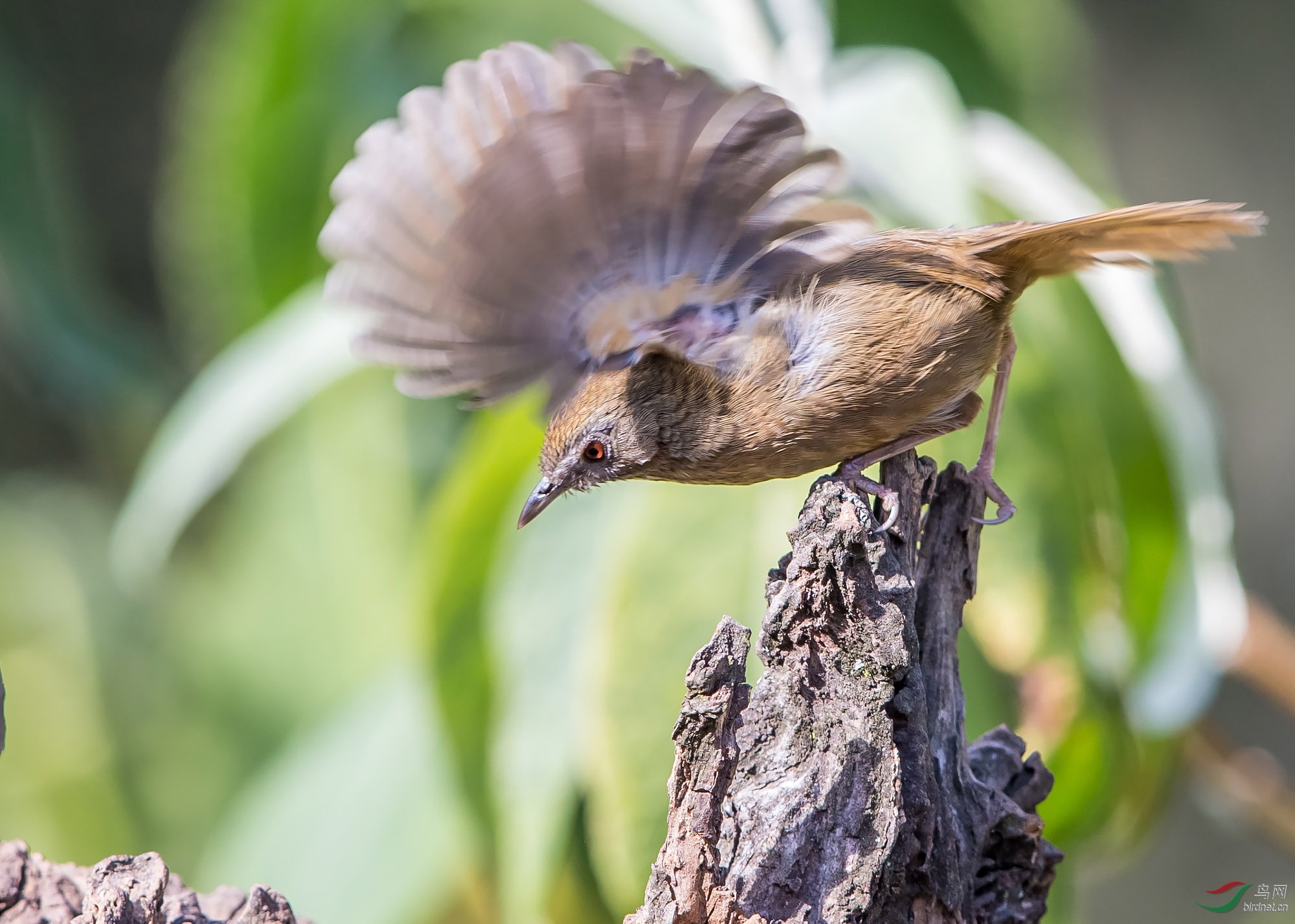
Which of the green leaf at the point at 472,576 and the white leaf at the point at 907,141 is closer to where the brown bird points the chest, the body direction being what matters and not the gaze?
the green leaf

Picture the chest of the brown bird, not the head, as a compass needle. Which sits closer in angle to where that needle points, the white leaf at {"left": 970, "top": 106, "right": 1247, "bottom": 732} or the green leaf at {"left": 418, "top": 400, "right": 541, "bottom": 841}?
the green leaf

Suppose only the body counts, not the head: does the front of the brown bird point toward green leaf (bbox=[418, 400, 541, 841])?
no

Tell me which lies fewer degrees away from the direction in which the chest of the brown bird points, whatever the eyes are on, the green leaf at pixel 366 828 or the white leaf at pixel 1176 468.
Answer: the green leaf

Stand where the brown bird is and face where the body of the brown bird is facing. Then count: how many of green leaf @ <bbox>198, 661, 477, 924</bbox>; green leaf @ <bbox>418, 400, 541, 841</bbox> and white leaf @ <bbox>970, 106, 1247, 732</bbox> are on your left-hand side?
0

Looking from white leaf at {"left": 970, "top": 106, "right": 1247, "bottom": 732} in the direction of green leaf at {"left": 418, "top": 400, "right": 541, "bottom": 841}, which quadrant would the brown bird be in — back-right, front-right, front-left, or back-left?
front-left

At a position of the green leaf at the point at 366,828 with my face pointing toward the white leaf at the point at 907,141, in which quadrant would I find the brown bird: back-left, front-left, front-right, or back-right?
front-right

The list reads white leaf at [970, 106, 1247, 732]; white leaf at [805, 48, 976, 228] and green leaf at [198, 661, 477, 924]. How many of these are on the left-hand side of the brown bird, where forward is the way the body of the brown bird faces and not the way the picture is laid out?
0

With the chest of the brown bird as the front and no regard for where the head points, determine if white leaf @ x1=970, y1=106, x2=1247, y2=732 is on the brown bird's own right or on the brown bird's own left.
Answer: on the brown bird's own right

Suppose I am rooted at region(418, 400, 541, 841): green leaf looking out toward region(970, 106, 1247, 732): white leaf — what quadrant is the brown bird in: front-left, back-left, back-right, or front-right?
front-right

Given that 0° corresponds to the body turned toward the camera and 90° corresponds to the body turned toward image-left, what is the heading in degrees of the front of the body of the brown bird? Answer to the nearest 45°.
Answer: approximately 90°
